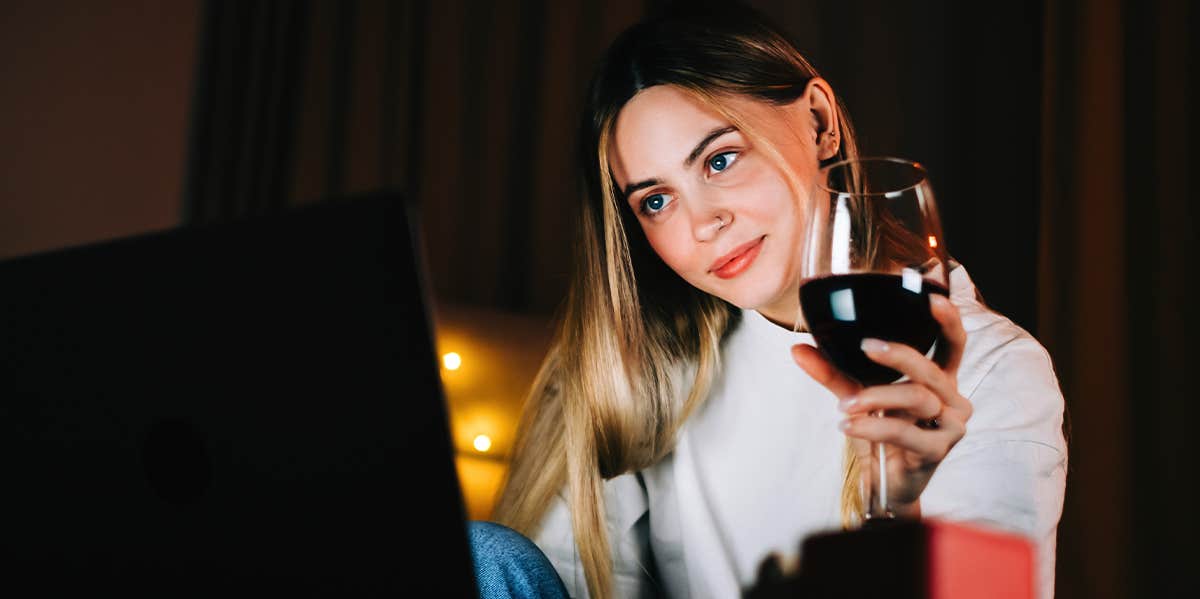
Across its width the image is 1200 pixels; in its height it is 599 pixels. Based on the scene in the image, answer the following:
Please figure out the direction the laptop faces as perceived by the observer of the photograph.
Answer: facing away from the viewer and to the right of the viewer

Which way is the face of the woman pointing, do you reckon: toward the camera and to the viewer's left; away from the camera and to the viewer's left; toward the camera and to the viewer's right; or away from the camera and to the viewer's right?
toward the camera and to the viewer's left

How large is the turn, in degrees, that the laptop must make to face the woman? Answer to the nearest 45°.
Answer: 0° — it already faces them

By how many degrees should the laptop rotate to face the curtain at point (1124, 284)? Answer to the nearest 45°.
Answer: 0° — it already faces it
